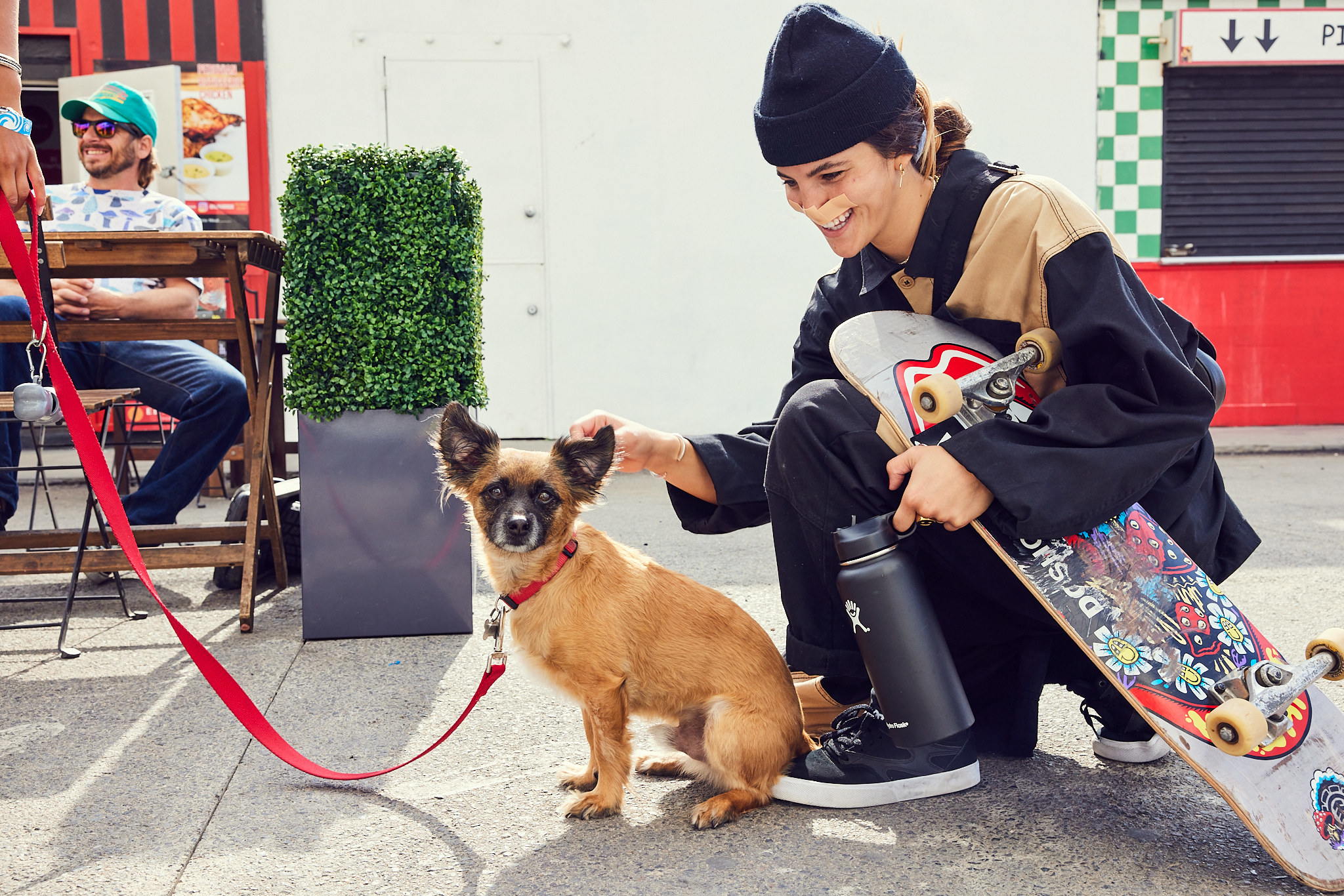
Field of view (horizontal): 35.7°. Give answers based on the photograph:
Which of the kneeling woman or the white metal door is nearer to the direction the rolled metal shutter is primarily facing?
the kneeling woman

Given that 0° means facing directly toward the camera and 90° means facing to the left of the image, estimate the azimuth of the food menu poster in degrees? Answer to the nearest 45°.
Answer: approximately 0°

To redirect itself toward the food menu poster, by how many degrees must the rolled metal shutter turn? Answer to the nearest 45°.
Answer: approximately 45° to its right

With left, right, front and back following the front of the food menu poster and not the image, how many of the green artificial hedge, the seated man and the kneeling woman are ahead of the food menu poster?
3

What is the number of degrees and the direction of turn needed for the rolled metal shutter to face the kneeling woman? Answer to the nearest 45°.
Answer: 0° — it already faces them

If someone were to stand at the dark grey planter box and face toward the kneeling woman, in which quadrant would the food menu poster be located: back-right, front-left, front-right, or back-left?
back-left

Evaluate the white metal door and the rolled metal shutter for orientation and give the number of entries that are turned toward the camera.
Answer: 2
